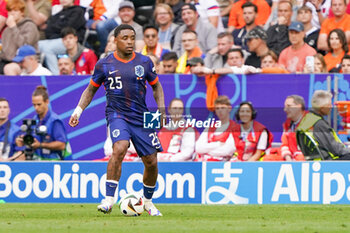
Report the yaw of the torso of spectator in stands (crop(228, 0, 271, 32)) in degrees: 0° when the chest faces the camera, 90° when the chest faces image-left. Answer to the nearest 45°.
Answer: approximately 0°

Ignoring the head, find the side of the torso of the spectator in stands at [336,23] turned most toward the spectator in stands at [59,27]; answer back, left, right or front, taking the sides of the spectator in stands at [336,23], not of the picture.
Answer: right

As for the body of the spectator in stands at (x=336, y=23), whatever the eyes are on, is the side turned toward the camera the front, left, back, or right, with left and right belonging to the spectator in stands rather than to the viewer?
front

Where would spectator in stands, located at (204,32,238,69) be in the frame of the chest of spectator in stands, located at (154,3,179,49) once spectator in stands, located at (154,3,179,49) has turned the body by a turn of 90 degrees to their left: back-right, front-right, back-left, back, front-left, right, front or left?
front-right

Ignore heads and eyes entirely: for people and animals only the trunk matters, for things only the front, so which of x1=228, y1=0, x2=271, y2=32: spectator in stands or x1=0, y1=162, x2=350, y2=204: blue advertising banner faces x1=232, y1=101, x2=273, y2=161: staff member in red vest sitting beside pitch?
x1=228, y1=0, x2=271, y2=32: spectator in stands

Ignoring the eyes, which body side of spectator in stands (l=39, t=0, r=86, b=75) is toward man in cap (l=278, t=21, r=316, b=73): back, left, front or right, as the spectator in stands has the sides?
left

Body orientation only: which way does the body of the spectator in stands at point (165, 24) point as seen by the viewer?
toward the camera

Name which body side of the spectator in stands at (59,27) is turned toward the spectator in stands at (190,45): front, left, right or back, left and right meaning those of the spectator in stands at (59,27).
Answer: left

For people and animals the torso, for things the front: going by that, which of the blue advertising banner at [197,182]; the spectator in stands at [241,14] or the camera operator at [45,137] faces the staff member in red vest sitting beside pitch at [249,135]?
the spectator in stands at [241,14]

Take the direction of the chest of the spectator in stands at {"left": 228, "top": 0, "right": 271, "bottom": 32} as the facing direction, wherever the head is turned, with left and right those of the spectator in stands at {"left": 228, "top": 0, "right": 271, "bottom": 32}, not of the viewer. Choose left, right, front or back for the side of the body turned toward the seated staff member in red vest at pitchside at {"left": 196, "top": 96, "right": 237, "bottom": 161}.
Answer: front

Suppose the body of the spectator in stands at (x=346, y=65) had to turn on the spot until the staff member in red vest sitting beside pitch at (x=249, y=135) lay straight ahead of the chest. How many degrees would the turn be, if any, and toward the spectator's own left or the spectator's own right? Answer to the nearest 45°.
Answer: approximately 45° to the spectator's own right
